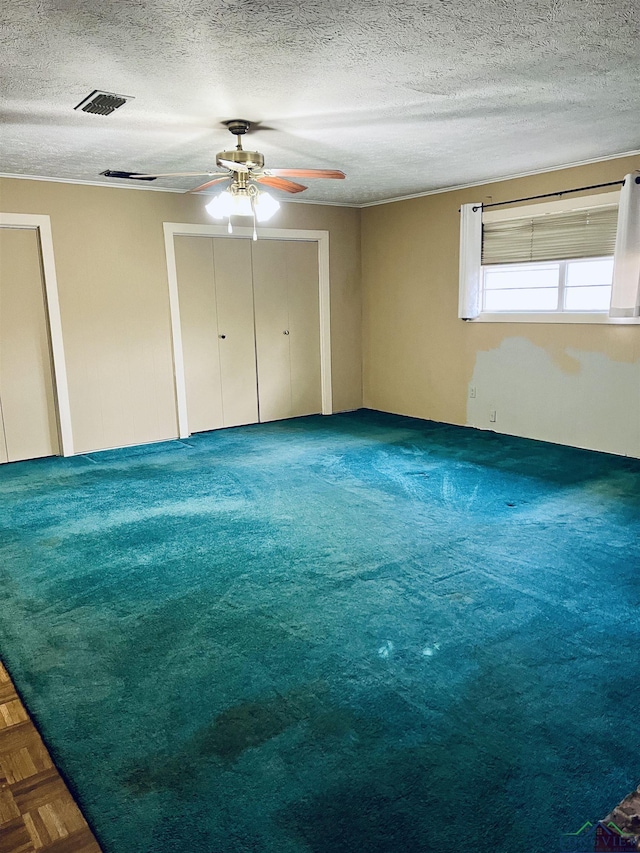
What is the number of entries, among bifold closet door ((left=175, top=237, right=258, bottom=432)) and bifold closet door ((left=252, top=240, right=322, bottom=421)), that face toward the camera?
2

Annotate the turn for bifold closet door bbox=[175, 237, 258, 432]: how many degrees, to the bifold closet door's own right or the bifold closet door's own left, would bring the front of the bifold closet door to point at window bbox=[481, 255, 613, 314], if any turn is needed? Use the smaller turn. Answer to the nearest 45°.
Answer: approximately 45° to the bifold closet door's own left

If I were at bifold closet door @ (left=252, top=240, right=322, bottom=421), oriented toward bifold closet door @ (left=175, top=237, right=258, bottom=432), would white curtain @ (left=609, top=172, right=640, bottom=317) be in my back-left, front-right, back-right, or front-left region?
back-left

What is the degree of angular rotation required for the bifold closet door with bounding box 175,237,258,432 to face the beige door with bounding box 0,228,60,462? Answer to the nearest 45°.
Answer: approximately 45° to its right

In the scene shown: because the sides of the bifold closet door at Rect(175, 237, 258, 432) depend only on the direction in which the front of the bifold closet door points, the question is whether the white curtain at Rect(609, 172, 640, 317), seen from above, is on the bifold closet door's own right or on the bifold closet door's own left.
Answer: on the bifold closet door's own left

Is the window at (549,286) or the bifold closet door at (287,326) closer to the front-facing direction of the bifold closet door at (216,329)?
the window

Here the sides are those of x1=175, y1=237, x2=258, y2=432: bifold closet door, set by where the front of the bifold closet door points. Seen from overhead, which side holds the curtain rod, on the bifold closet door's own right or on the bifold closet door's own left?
on the bifold closet door's own left

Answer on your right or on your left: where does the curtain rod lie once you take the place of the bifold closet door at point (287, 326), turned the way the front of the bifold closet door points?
on your left

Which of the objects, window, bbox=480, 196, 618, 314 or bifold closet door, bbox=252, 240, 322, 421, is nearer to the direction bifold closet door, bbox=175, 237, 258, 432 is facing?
the window

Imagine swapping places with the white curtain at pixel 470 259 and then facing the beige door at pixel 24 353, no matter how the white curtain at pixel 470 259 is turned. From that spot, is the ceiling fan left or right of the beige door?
left

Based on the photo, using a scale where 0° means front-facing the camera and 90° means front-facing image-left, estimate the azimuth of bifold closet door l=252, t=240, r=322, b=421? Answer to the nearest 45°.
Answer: approximately 0°

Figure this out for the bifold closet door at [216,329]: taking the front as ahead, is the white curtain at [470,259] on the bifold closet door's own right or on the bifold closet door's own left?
on the bifold closet door's own left

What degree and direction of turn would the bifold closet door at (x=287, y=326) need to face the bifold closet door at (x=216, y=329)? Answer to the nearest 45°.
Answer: approximately 45° to its right

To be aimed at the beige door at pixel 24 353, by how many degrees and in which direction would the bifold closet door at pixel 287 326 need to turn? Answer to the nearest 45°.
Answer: approximately 45° to its right
